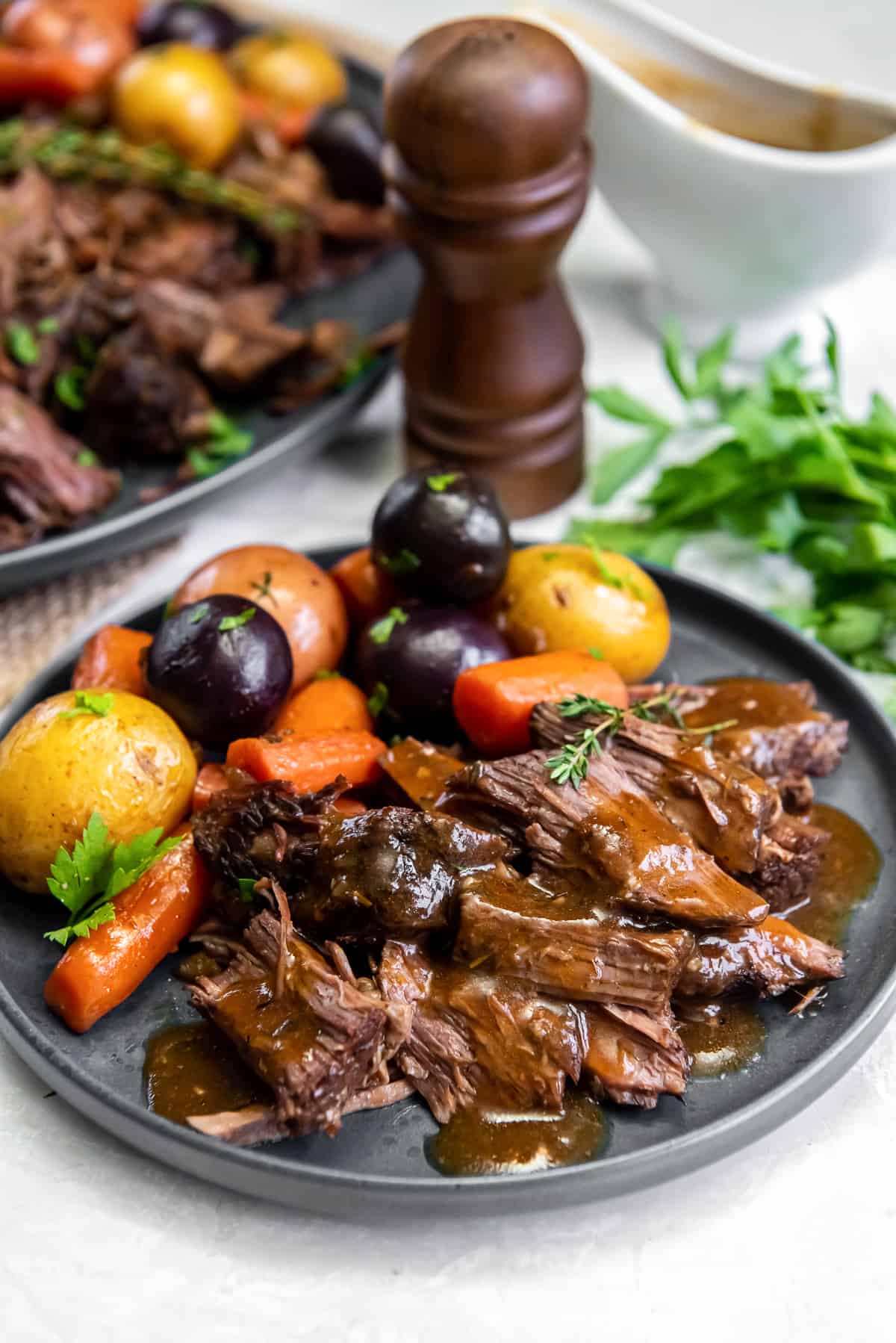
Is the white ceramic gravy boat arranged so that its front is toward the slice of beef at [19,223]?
yes

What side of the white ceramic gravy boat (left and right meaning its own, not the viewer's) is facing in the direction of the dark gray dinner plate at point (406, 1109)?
left

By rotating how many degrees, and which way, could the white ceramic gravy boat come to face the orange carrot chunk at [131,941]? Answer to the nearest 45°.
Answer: approximately 90° to its left

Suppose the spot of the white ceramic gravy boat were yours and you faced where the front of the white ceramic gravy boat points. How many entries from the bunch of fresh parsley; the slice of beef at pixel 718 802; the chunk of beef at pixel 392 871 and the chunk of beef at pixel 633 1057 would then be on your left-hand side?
4

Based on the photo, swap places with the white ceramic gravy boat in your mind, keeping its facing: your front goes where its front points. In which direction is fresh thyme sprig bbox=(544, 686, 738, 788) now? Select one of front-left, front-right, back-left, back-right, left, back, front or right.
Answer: left

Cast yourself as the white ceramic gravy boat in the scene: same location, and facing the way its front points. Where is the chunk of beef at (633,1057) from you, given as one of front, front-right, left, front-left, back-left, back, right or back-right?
left

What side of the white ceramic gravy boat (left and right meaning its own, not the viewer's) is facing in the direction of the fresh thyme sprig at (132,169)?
front

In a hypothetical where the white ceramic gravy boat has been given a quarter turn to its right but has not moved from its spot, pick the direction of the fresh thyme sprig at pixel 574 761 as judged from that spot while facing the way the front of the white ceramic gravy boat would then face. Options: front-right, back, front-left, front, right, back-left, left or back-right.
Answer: back

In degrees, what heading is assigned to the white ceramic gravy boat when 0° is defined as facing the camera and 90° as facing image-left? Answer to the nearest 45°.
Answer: approximately 90°

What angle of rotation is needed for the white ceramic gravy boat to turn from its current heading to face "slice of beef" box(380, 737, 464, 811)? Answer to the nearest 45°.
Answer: approximately 90° to its left

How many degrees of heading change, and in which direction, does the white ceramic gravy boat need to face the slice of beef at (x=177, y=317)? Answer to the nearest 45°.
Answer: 0° — it already faces it

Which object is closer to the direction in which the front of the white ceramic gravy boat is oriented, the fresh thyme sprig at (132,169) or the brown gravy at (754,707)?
the fresh thyme sprig

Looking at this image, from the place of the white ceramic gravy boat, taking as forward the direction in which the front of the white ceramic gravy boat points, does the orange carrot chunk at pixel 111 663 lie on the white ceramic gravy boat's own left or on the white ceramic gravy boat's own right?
on the white ceramic gravy boat's own left

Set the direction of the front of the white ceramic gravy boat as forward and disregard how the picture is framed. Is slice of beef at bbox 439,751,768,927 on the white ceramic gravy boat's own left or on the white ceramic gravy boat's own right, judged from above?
on the white ceramic gravy boat's own left

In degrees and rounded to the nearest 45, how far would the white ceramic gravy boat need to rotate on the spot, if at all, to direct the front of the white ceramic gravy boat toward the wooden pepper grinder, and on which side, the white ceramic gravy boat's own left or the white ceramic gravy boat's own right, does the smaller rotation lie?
approximately 45° to the white ceramic gravy boat's own left

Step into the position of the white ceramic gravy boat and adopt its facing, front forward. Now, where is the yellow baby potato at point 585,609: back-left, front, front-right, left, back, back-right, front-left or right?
left

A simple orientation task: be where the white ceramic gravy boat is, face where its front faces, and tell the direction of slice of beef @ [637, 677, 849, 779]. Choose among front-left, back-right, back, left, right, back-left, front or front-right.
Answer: left

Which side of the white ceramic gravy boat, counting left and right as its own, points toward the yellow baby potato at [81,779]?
left

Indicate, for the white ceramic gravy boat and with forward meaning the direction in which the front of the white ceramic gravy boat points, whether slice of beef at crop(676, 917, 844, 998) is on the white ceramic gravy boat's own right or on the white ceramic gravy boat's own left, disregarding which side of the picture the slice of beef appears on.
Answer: on the white ceramic gravy boat's own left
